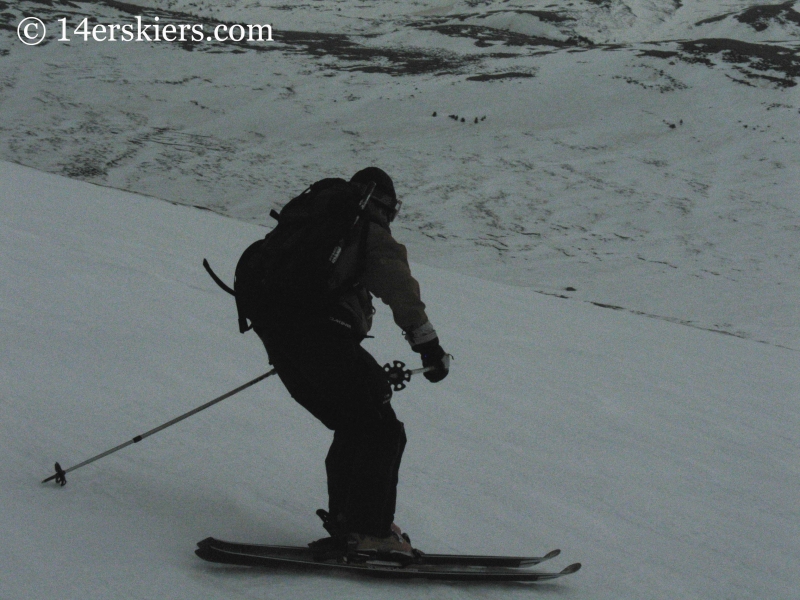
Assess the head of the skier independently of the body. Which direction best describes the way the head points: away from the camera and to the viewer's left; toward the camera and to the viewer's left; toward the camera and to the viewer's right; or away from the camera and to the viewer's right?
away from the camera and to the viewer's right

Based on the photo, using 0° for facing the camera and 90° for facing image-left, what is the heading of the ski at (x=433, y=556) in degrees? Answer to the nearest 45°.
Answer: approximately 270°

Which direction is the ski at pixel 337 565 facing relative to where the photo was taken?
to the viewer's right

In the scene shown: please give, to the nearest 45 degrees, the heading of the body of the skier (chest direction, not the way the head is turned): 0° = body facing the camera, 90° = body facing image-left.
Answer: approximately 270°
